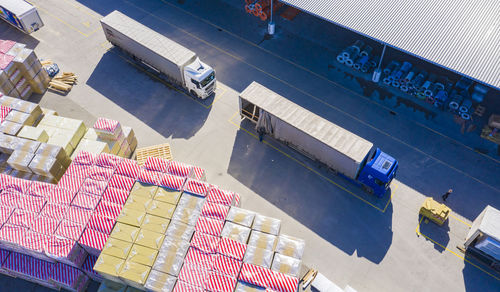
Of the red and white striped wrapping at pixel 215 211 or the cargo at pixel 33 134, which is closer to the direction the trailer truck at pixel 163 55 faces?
the red and white striped wrapping

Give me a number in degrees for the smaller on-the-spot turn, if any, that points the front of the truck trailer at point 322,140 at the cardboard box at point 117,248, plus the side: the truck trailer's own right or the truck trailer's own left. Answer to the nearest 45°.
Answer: approximately 90° to the truck trailer's own right

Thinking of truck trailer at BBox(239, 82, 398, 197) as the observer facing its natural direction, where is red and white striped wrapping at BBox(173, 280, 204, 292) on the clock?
The red and white striped wrapping is roughly at 2 o'clock from the truck trailer.

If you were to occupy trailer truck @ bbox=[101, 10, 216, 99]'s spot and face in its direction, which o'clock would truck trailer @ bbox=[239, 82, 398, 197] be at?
truck trailer @ bbox=[239, 82, 398, 197] is roughly at 12 o'clock from trailer truck @ bbox=[101, 10, 216, 99].

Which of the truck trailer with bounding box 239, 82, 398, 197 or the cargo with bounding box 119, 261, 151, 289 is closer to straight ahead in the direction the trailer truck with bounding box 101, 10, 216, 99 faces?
the truck trailer

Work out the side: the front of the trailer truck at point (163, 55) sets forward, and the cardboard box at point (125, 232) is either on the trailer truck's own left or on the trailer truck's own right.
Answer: on the trailer truck's own right

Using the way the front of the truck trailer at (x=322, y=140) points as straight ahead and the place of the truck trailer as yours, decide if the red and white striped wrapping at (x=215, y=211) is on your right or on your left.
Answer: on your right

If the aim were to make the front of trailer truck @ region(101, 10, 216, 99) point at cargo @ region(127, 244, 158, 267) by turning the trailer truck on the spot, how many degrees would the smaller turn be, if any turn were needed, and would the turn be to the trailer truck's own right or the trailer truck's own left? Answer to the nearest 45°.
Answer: approximately 45° to the trailer truck's own right

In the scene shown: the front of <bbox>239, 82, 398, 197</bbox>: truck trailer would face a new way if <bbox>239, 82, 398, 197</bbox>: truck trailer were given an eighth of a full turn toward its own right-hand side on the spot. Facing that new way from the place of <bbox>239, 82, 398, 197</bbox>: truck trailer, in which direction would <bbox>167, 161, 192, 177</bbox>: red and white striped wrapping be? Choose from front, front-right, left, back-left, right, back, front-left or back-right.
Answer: front-right

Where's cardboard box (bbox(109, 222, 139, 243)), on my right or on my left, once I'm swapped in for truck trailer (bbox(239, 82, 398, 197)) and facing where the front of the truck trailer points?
on my right

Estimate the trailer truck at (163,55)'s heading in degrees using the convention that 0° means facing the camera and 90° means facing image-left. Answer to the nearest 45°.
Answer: approximately 315°
